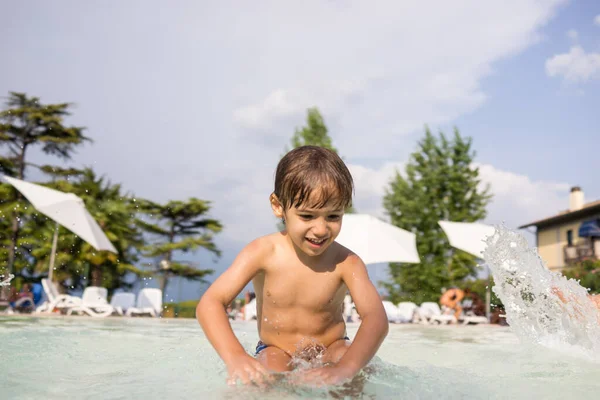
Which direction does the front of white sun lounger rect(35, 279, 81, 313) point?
to the viewer's right

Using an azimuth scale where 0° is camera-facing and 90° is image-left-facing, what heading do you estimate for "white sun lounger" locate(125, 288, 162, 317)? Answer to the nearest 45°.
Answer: approximately 45°

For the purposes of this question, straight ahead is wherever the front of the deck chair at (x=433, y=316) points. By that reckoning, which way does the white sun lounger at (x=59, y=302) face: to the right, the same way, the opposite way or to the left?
to the left

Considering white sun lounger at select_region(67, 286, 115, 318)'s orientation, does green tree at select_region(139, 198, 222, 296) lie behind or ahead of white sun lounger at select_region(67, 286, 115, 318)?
behind

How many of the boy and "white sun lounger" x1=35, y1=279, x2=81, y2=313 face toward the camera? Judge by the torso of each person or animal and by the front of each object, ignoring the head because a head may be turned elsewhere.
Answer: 1

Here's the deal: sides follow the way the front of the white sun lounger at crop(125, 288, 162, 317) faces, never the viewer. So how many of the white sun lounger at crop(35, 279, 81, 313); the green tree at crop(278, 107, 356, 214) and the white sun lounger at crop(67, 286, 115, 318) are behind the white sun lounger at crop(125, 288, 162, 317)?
1

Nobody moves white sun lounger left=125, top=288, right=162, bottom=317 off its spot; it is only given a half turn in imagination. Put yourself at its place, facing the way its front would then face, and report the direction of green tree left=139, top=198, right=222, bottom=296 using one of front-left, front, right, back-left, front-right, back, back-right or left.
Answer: front-left

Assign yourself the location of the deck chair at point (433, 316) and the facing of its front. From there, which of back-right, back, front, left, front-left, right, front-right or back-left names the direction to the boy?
front-right

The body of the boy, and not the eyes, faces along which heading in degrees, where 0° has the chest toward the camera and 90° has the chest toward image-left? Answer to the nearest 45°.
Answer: approximately 0°

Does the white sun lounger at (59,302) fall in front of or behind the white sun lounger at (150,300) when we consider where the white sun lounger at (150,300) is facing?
in front

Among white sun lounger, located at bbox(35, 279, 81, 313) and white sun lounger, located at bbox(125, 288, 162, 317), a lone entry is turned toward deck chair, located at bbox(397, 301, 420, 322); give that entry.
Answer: white sun lounger, located at bbox(35, 279, 81, 313)

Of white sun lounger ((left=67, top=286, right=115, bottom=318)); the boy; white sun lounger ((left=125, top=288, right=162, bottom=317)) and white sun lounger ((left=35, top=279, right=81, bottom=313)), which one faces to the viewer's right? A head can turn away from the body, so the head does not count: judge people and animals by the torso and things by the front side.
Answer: white sun lounger ((left=35, top=279, right=81, bottom=313))
